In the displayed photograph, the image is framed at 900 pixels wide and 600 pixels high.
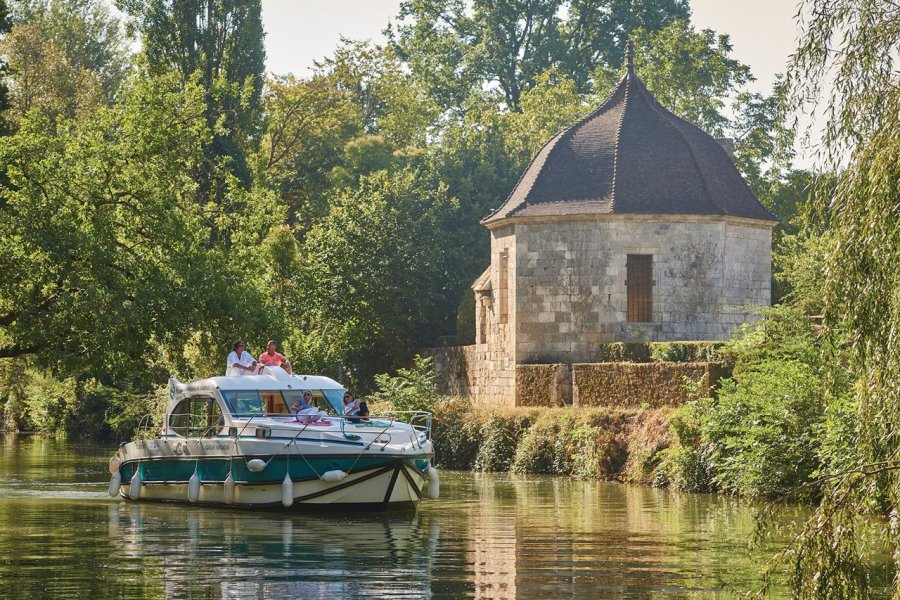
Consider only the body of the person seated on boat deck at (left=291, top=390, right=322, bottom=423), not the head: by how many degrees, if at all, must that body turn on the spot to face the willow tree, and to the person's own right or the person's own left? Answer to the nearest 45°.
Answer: approximately 45° to the person's own right

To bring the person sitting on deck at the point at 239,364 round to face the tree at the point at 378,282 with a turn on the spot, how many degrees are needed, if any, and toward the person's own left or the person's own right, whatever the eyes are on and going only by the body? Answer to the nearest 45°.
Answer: approximately 135° to the person's own left

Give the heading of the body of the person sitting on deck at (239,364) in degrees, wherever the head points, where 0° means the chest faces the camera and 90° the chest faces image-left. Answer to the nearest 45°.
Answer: approximately 315°

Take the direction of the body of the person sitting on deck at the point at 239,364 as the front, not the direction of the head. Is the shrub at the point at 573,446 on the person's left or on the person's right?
on the person's left

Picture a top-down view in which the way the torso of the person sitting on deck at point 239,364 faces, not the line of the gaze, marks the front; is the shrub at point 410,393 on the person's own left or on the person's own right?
on the person's own left

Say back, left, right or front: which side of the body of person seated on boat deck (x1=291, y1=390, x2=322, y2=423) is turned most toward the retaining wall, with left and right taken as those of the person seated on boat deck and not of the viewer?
left

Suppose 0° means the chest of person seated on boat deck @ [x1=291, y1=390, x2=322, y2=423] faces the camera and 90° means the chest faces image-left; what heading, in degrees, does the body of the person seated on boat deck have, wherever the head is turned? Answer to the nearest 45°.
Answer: approximately 315°
